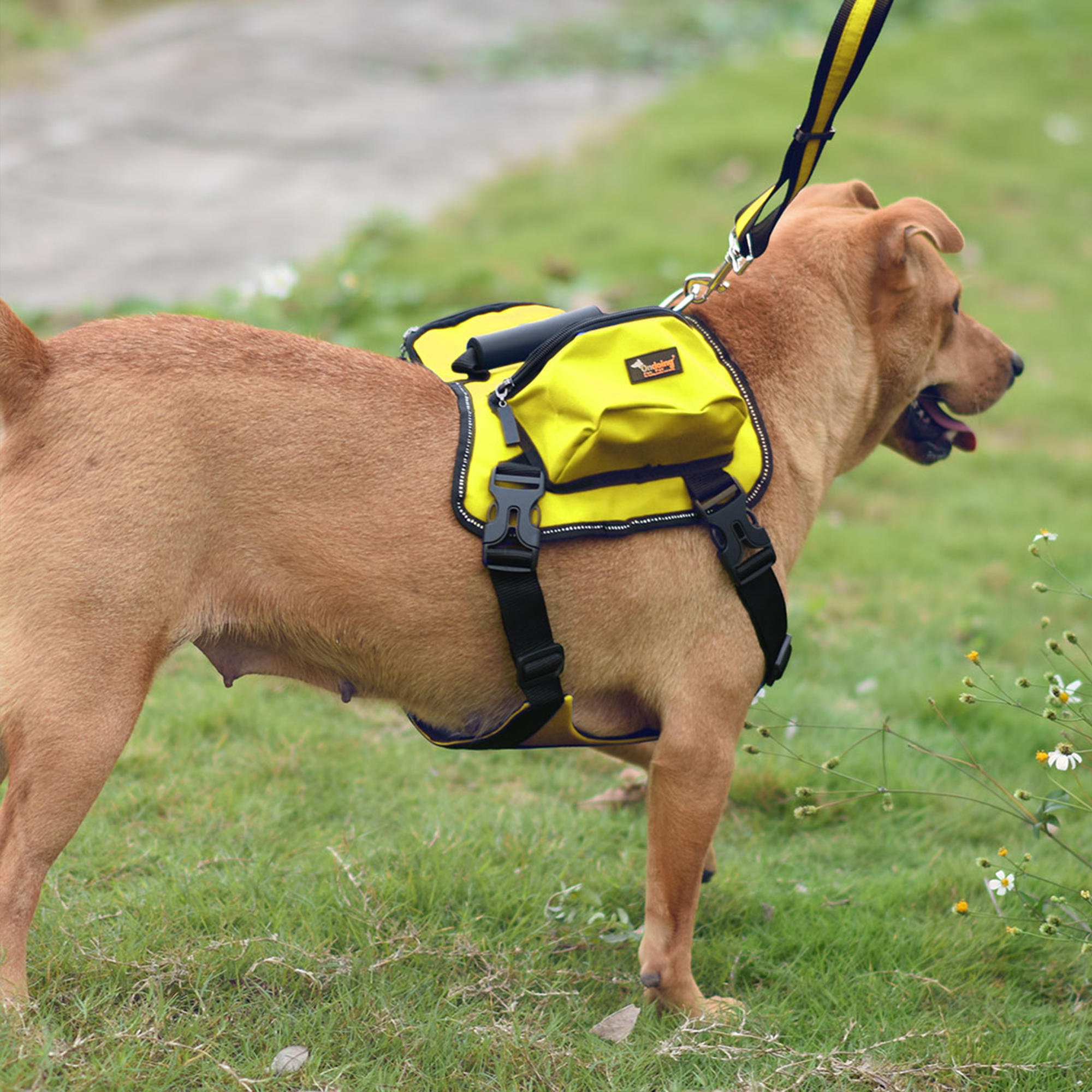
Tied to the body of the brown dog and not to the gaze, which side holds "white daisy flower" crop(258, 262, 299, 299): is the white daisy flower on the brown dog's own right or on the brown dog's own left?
on the brown dog's own left

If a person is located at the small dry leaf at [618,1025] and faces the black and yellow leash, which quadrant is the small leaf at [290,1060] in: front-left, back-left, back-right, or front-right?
back-left

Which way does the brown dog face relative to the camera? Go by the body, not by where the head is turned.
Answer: to the viewer's right
